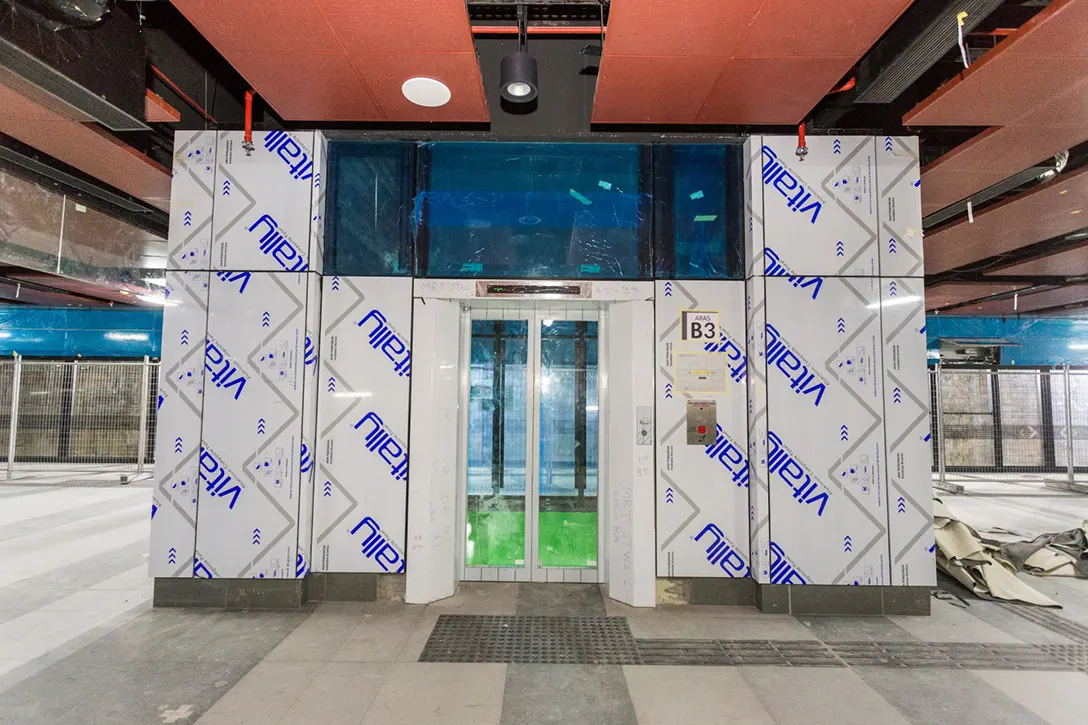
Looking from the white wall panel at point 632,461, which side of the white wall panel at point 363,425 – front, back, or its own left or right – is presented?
left

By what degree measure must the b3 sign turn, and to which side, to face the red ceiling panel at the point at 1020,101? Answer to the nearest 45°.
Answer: approximately 90° to its left

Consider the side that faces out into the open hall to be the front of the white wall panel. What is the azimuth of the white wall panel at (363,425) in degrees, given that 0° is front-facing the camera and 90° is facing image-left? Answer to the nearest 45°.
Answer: approximately 0°

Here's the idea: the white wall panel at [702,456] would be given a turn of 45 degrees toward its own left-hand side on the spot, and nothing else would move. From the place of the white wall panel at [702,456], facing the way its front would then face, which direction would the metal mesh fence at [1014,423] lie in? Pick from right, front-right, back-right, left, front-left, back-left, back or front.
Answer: left

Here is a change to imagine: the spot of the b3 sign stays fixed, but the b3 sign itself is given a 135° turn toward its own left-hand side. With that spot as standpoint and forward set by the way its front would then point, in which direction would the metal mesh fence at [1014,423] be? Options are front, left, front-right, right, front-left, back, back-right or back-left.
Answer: front

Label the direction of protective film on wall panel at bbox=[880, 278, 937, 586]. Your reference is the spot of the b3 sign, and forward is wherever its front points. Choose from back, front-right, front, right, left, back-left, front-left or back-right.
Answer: left

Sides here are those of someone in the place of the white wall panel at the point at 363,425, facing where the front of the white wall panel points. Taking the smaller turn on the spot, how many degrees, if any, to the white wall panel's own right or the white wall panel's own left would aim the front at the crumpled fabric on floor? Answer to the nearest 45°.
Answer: approximately 90° to the white wall panel's own left

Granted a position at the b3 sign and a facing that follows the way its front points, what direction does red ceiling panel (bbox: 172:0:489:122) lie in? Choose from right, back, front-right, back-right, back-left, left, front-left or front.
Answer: front-right

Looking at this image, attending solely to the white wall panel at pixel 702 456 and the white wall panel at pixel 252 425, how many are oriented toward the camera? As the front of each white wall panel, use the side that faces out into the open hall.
2

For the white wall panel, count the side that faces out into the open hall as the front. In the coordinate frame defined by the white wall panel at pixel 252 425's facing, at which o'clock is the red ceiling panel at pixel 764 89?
The red ceiling panel is roughly at 10 o'clock from the white wall panel.

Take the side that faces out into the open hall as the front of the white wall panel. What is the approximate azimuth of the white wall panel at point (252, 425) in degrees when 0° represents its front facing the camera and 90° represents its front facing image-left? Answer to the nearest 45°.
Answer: approximately 0°
